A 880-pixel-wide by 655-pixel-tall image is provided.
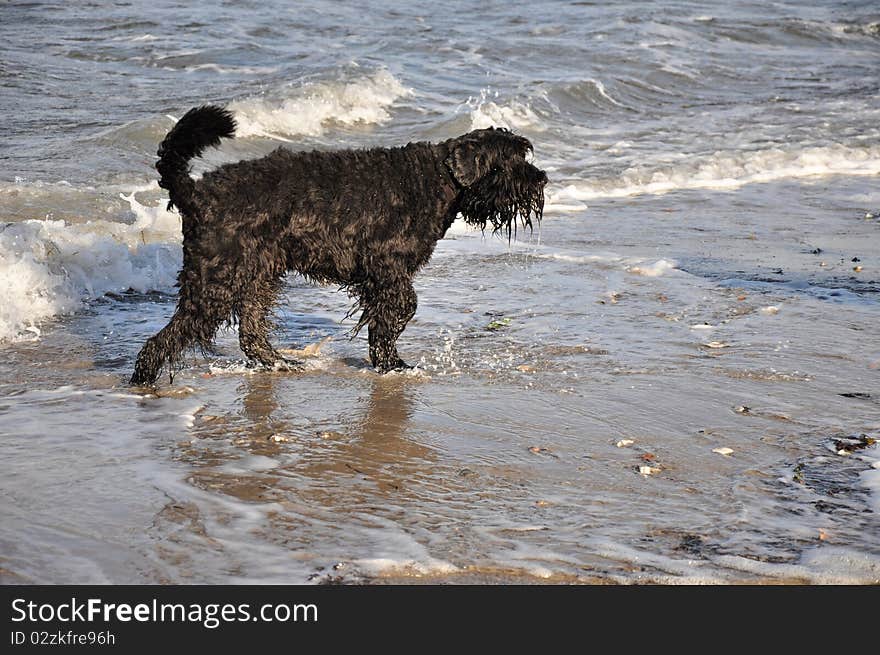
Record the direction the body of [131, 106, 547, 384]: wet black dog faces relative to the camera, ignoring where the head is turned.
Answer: to the viewer's right

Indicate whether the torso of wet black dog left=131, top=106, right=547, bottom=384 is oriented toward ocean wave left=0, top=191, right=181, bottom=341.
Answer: no
